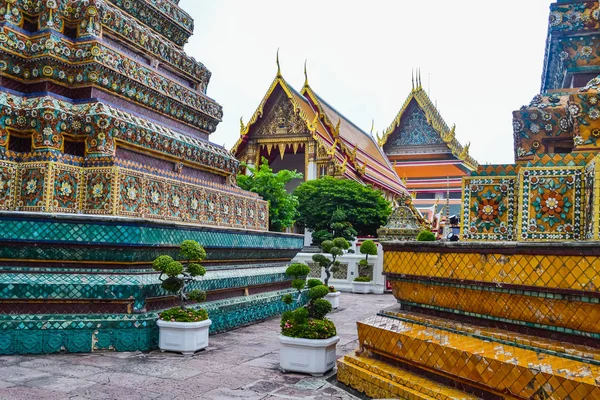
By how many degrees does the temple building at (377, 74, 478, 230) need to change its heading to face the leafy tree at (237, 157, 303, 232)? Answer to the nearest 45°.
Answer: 0° — it already faces it

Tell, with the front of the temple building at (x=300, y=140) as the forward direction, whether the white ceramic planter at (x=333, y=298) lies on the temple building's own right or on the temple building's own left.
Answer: on the temple building's own left

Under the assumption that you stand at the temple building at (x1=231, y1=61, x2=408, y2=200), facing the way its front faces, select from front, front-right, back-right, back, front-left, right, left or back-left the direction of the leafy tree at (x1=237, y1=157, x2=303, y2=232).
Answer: front-left

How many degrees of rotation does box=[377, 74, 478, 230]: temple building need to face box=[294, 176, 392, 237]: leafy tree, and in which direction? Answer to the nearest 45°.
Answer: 0° — it already faces it

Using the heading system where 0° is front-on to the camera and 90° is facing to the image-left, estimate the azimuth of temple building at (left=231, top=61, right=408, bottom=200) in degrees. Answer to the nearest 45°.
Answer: approximately 45°

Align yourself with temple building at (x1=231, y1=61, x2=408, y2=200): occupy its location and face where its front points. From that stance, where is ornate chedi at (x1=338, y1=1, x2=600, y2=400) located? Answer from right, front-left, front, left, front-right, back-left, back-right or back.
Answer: front-left

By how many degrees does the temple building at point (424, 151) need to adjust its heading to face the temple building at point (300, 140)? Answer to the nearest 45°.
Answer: approximately 45° to its right

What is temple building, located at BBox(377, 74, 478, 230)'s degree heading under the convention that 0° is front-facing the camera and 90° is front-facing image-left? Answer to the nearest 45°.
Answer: approximately 0°

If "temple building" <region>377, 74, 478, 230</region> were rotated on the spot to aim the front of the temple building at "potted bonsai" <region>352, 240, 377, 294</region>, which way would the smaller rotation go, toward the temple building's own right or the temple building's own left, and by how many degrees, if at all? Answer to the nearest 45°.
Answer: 0° — it already faces it

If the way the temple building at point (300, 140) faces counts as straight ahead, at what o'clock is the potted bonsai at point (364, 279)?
The potted bonsai is roughly at 10 o'clock from the temple building.
